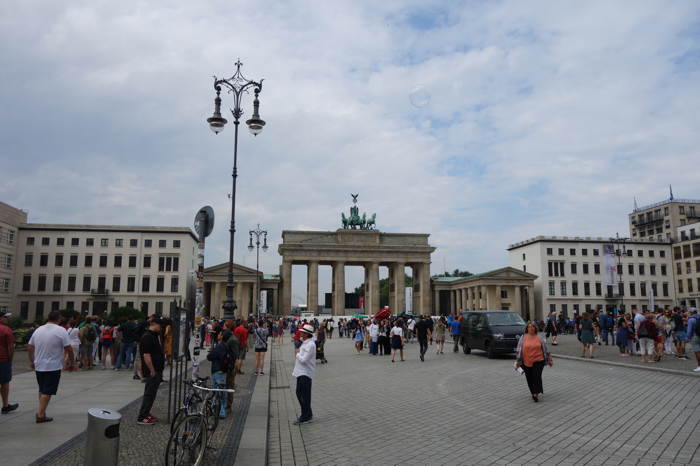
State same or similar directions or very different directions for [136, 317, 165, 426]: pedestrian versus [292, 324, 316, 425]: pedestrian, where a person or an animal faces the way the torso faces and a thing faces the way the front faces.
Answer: very different directions

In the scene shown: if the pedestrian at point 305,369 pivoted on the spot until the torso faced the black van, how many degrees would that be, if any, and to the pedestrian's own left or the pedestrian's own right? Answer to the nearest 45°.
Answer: approximately 135° to the pedestrian's own right

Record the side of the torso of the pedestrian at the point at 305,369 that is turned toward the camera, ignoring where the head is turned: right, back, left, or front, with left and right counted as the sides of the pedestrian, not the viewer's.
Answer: left
